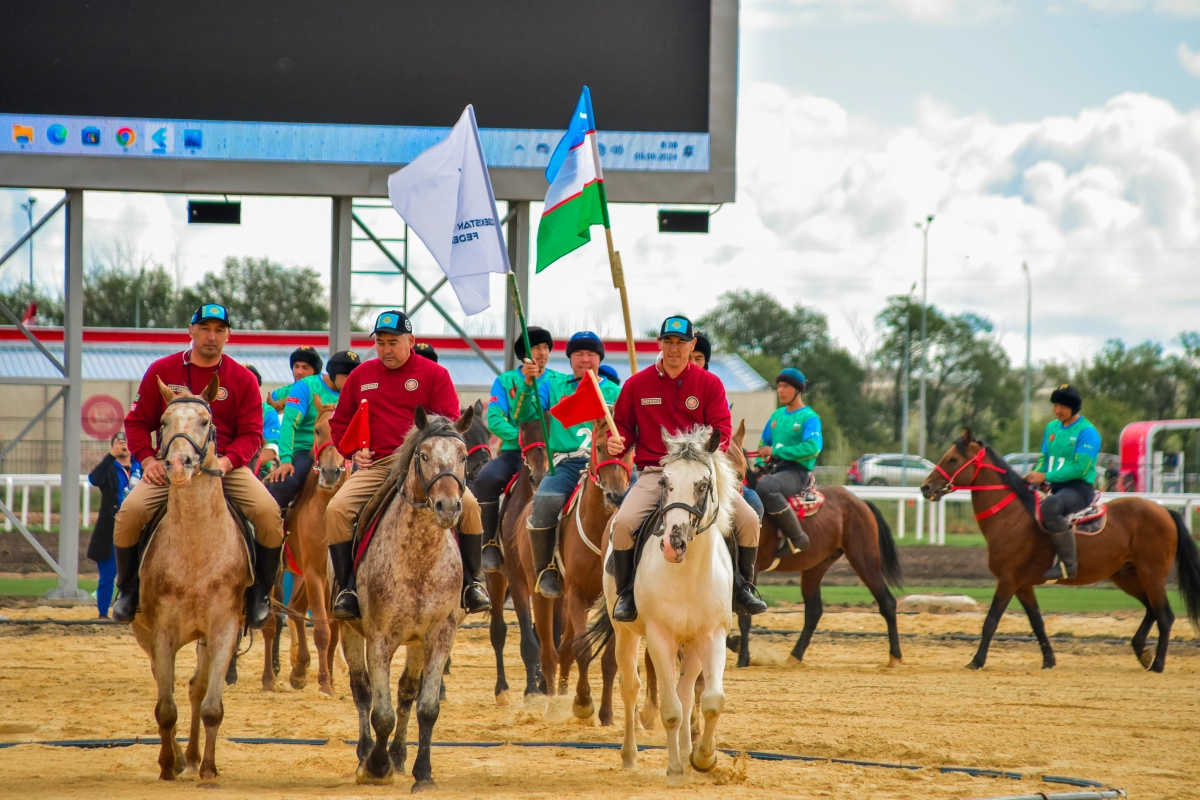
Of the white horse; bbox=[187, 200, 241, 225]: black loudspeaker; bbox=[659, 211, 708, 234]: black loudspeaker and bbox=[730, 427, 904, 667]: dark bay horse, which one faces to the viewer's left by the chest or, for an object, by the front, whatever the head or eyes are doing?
the dark bay horse

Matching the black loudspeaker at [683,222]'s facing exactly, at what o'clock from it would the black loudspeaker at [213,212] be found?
the black loudspeaker at [213,212] is roughly at 3 o'clock from the black loudspeaker at [683,222].

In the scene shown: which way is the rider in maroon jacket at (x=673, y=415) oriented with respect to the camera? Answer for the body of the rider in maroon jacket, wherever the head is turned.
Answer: toward the camera

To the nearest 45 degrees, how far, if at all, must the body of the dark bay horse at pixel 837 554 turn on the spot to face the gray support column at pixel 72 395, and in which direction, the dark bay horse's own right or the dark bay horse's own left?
0° — it already faces it

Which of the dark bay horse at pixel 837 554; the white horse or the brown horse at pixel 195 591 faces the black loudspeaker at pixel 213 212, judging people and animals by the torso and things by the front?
the dark bay horse

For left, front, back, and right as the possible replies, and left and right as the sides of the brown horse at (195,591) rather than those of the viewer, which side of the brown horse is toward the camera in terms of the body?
front

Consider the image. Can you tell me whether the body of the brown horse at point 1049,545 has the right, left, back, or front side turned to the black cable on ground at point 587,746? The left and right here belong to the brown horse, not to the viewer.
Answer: left

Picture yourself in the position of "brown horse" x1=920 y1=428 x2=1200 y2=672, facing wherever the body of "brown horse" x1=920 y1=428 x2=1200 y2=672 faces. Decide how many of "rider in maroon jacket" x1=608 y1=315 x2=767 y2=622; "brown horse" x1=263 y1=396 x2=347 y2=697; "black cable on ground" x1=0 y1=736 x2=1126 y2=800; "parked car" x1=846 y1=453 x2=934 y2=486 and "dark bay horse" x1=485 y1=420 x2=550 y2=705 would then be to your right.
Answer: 1

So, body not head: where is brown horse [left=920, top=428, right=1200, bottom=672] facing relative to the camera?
to the viewer's left

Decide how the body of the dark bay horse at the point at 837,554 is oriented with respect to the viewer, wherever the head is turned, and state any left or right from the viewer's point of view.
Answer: facing to the left of the viewer

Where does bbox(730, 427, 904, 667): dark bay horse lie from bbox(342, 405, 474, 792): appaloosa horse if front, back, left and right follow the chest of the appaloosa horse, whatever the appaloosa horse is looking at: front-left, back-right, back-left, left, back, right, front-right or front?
back-left

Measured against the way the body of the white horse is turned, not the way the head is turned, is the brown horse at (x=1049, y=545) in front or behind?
behind

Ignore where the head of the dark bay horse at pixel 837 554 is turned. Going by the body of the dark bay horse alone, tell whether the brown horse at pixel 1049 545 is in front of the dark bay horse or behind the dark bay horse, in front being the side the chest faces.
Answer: behind

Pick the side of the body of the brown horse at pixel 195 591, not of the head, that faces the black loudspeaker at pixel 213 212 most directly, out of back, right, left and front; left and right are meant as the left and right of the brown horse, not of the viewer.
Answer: back

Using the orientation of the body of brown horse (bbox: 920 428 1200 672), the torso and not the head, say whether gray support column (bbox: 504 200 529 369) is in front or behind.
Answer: in front

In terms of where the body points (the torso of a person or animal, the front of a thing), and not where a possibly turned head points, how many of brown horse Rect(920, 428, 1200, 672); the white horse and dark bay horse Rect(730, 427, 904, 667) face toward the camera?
1
